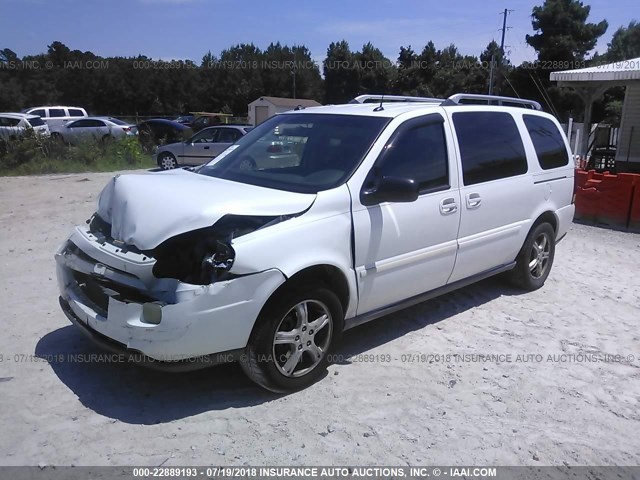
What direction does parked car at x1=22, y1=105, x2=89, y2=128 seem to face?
to the viewer's left

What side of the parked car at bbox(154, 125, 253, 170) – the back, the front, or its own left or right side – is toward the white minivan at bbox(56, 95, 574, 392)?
left

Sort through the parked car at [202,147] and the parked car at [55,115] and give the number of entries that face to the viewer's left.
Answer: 2

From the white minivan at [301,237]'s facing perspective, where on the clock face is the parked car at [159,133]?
The parked car is roughly at 4 o'clock from the white minivan.

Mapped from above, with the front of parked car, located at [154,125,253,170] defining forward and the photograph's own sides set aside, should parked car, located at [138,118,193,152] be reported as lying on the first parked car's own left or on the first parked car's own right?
on the first parked car's own right

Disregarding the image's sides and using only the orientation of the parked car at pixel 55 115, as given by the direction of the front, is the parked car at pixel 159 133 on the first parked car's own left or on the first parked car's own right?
on the first parked car's own left

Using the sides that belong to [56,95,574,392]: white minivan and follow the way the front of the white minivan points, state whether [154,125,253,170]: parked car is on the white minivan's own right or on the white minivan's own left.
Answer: on the white minivan's own right

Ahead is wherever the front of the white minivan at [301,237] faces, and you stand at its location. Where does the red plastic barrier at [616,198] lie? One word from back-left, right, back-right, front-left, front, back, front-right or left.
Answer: back

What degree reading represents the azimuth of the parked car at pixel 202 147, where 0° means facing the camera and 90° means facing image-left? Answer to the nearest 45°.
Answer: approximately 90°

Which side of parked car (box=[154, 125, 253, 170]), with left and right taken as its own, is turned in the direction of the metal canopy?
back
